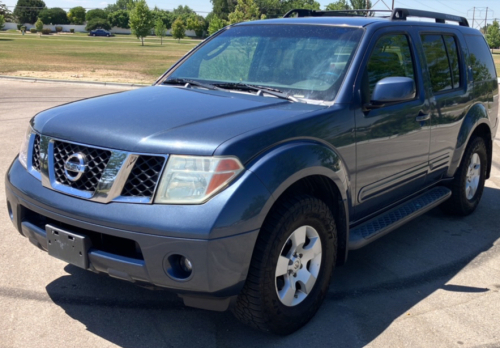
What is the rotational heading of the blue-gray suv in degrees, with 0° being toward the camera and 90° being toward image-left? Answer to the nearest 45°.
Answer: approximately 45°
